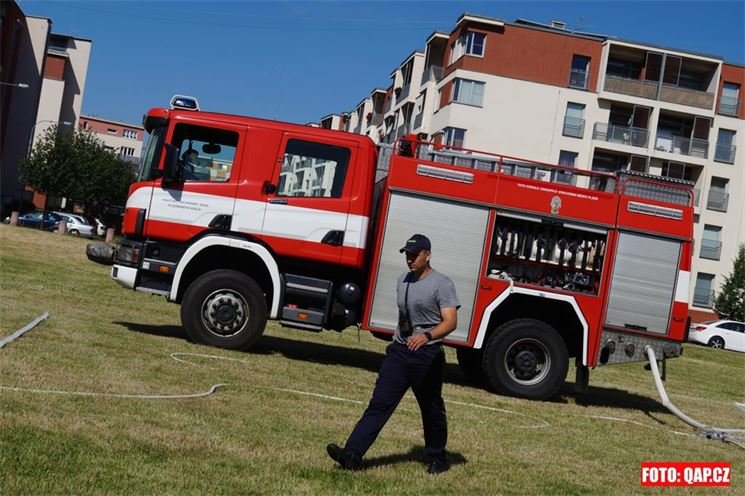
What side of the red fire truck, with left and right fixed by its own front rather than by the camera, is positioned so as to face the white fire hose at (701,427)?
back

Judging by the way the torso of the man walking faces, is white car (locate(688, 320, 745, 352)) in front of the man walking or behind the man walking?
behind

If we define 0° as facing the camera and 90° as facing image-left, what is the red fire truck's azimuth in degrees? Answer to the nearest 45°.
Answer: approximately 90°

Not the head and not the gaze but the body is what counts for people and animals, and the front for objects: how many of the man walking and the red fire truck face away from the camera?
0

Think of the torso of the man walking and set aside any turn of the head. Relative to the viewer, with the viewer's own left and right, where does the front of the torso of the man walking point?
facing the viewer and to the left of the viewer

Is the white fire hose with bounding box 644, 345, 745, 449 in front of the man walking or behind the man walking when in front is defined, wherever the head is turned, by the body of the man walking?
behind

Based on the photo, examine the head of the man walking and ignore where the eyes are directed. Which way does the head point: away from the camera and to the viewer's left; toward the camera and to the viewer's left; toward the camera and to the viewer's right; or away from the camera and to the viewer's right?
toward the camera and to the viewer's left

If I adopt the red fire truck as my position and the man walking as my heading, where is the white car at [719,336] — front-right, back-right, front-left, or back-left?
back-left

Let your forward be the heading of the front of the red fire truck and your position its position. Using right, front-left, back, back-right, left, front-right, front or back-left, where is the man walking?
left
